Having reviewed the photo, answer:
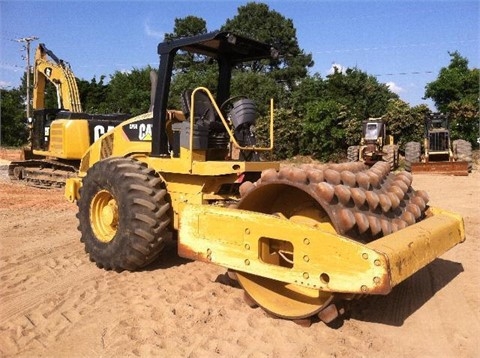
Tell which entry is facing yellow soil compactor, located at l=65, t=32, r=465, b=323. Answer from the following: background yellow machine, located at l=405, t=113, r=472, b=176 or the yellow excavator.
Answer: the background yellow machine

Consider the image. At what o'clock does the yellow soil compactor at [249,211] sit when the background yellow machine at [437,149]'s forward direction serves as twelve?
The yellow soil compactor is roughly at 12 o'clock from the background yellow machine.

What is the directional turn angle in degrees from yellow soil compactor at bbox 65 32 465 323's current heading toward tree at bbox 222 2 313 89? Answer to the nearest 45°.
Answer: approximately 135° to its left

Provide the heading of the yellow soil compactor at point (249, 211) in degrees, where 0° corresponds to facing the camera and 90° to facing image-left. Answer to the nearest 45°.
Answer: approximately 315°

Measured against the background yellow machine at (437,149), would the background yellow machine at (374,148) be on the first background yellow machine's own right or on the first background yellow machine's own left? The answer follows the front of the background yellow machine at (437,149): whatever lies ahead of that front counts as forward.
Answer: on the first background yellow machine's own right

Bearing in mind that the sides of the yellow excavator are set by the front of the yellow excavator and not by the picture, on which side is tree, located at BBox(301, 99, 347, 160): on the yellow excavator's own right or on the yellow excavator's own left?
on the yellow excavator's own right

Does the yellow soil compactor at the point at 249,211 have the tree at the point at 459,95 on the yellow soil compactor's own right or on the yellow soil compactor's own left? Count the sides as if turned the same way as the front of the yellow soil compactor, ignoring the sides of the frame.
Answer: on the yellow soil compactor's own left

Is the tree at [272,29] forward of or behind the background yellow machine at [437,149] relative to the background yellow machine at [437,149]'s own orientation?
behind

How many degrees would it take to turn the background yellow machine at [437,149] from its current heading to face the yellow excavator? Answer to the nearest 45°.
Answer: approximately 45° to its right

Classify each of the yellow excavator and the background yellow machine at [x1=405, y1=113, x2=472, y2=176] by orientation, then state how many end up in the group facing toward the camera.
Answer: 1

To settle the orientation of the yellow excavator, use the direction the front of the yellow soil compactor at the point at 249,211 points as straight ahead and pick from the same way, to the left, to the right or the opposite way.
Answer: the opposite way

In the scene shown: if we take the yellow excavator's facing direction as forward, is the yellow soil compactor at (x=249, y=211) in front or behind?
behind
